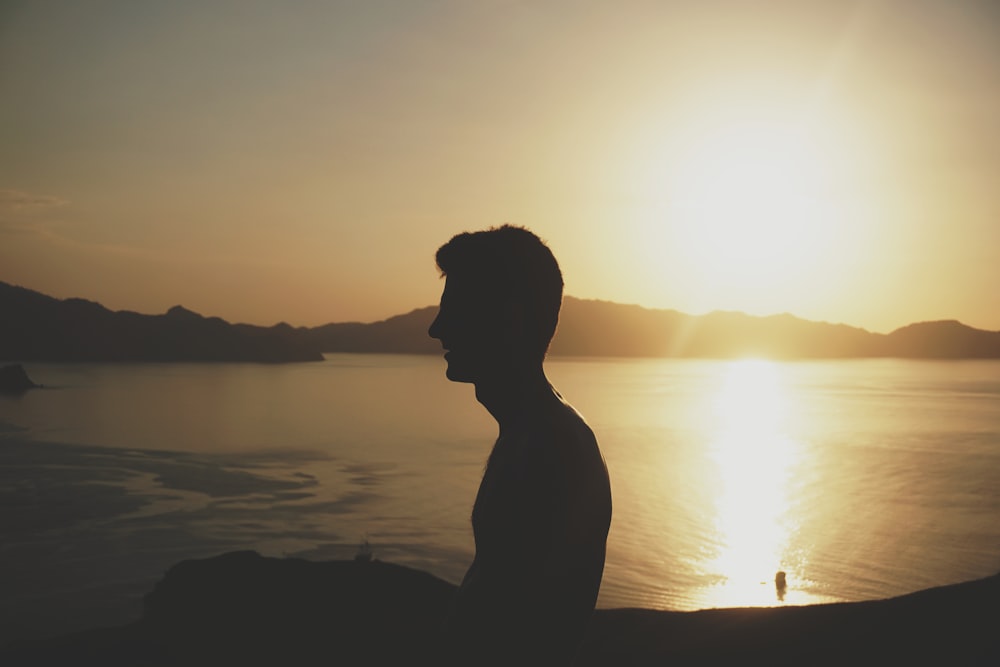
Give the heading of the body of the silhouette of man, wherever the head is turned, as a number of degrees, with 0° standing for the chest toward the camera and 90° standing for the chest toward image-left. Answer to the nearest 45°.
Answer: approximately 90°
